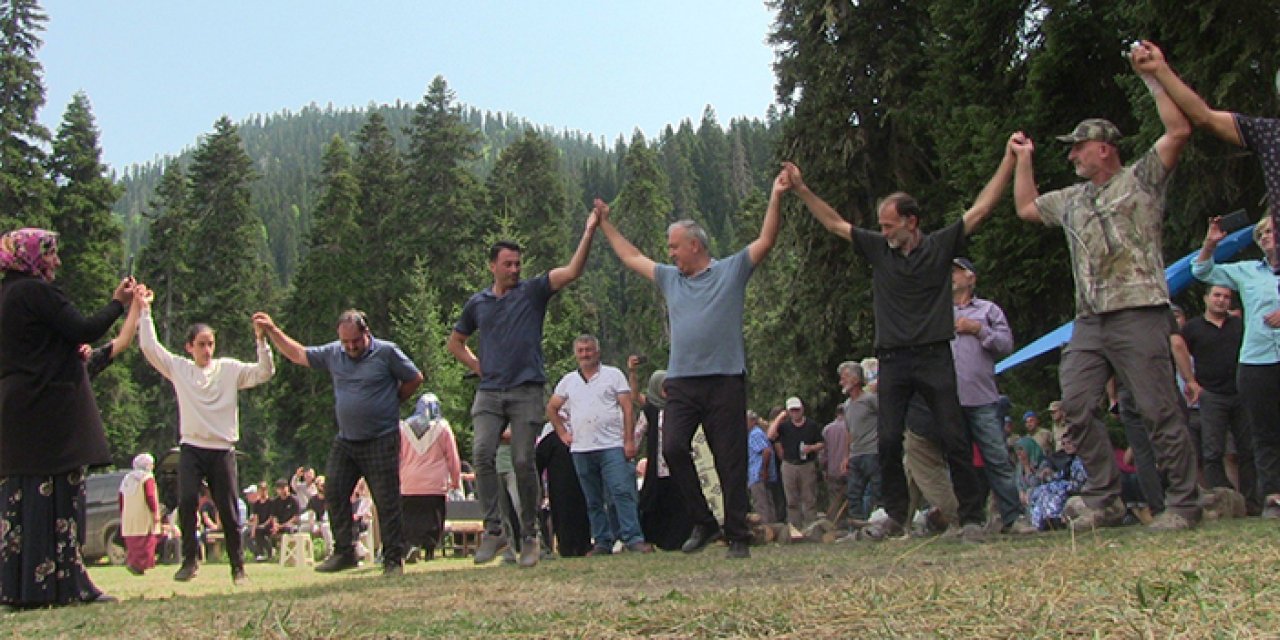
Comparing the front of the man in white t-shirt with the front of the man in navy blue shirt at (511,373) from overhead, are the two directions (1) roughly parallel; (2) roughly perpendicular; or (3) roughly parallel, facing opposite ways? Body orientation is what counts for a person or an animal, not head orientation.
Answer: roughly parallel

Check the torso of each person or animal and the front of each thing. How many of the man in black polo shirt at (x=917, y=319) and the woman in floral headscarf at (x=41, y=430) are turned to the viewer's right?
1

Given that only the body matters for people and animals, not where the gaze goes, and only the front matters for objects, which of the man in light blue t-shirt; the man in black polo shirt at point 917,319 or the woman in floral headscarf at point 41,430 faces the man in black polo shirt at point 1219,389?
the woman in floral headscarf

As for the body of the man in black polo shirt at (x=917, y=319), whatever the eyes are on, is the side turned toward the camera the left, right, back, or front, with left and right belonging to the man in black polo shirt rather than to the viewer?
front

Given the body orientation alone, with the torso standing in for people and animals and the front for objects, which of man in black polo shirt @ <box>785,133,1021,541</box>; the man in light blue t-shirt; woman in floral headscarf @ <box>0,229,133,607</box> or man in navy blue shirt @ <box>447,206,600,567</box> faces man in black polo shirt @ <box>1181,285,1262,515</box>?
the woman in floral headscarf

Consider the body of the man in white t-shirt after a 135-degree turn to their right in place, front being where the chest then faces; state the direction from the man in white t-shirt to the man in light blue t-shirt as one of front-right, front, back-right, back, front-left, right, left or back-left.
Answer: back-left

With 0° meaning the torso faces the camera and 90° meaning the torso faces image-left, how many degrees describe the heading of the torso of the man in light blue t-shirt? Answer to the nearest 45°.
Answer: approximately 45°

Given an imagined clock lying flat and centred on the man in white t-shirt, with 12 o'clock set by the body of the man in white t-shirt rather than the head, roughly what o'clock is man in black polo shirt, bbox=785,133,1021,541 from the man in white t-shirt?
The man in black polo shirt is roughly at 11 o'clock from the man in white t-shirt.

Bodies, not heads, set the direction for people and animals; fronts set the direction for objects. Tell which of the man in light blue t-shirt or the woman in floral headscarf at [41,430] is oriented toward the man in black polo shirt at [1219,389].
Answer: the woman in floral headscarf

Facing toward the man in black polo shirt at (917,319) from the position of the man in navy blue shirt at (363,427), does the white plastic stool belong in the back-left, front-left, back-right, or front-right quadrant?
back-left

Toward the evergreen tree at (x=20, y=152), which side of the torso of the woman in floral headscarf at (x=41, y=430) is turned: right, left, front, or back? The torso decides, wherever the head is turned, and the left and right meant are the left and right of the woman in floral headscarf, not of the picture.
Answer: left

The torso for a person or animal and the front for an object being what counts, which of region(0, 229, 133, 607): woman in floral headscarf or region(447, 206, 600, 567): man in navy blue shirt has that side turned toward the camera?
the man in navy blue shirt

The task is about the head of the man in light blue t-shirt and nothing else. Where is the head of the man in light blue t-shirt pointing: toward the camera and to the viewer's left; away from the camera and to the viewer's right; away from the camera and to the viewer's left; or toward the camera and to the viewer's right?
toward the camera and to the viewer's left

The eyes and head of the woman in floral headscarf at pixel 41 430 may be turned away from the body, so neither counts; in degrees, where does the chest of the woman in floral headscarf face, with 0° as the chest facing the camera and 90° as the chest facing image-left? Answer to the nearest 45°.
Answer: approximately 270°

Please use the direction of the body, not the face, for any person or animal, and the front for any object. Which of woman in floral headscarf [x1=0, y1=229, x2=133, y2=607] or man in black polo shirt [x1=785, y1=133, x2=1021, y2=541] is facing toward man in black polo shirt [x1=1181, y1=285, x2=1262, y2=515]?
the woman in floral headscarf

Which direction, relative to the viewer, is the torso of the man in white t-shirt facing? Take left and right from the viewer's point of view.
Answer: facing the viewer

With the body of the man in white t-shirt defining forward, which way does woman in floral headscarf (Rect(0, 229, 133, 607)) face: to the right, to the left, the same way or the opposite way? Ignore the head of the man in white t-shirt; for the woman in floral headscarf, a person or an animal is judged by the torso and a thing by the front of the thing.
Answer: to the left
